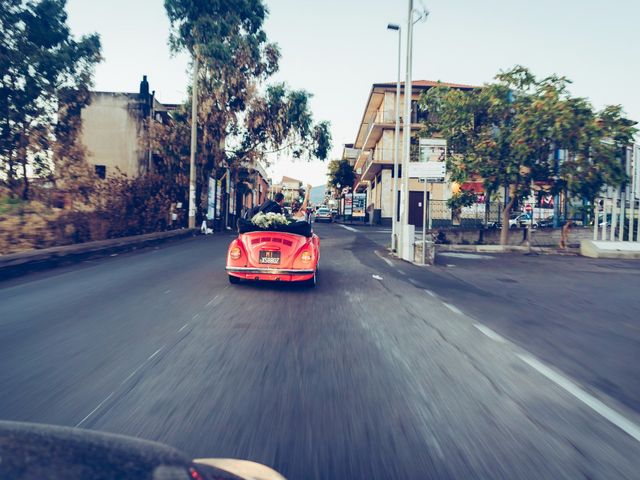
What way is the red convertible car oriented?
away from the camera

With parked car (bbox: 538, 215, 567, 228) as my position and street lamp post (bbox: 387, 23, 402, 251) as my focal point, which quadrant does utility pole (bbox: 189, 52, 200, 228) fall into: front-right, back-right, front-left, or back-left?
front-right

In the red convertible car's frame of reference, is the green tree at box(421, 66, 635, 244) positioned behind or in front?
in front

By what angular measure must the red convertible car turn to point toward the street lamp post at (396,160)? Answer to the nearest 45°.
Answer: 0° — it already faces it

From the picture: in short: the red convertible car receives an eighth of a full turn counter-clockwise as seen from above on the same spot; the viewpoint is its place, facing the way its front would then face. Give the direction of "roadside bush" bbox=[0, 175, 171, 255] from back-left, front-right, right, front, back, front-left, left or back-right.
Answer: front

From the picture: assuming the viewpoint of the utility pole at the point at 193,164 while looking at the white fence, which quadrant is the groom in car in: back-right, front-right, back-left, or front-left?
front-right

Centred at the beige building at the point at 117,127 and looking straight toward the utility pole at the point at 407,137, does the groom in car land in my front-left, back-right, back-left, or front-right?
front-right

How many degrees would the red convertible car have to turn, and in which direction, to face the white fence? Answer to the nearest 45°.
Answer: approximately 45° to its right

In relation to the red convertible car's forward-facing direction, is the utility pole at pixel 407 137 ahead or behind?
ahead

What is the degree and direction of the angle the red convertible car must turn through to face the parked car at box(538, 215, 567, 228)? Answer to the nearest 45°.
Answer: approximately 45° to its right

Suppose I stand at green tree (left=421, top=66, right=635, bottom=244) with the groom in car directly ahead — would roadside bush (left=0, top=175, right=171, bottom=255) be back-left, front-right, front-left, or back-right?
front-right

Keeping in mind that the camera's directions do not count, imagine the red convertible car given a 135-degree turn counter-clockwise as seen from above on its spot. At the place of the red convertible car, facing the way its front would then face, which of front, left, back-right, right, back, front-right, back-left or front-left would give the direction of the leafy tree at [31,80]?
right

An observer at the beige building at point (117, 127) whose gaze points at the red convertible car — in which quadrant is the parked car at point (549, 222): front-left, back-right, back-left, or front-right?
front-left
